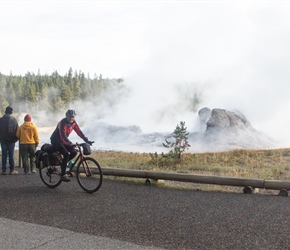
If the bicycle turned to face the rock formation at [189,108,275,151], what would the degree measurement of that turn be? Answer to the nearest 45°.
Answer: approximately 90° to its left

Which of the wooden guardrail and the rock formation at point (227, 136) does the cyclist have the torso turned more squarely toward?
the wooden guardrail

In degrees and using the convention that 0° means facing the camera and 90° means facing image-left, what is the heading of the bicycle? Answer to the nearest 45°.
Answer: approximately 315°

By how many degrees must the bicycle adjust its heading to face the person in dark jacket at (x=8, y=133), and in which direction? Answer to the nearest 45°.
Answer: approximately 180°
